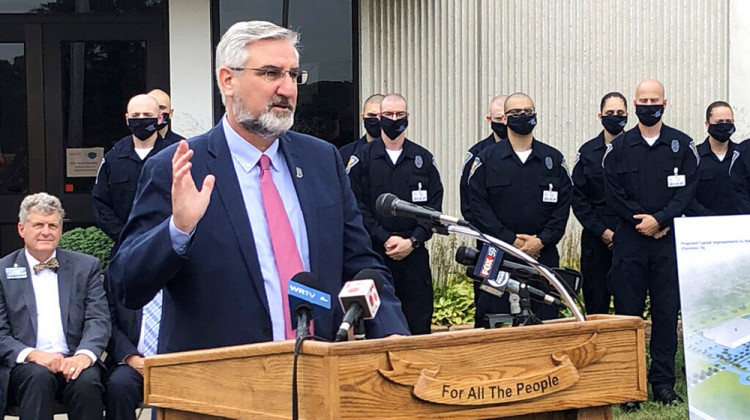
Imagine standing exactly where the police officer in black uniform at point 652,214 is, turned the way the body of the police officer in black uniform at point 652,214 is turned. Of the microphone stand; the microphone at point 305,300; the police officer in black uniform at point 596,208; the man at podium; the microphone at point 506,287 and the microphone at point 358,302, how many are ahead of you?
5

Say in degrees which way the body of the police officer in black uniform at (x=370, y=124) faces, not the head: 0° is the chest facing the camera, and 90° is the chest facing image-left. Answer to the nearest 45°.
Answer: approximately 0°

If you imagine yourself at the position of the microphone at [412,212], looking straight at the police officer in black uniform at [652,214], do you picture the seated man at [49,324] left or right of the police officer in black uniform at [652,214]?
left

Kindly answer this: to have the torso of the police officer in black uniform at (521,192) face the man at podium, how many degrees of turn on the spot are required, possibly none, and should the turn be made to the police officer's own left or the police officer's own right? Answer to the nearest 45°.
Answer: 0° — they already face them

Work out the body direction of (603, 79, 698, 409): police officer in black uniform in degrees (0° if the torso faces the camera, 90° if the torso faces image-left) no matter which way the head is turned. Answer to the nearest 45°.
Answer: approximately 0°

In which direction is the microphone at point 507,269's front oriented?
to the viewer's left

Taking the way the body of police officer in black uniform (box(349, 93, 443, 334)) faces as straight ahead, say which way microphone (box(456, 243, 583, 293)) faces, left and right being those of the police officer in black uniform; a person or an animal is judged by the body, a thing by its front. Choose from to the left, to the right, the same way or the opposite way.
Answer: to the right

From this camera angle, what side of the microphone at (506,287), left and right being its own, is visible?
left

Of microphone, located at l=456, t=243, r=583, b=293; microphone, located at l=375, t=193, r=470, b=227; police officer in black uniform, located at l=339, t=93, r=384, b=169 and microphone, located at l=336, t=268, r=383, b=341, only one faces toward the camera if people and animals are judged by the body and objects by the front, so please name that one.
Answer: the police officer in black uniform

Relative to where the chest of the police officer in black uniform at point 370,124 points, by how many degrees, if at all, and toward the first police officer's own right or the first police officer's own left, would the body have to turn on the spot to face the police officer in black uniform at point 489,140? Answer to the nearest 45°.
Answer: approximately 90° to the first police officer's own left

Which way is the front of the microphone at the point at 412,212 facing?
to the viewer's left

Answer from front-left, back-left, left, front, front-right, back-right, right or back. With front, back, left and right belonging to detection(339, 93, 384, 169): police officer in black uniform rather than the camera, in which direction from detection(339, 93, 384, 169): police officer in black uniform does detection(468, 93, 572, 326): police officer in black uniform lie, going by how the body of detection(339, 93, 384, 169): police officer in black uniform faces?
front-left
